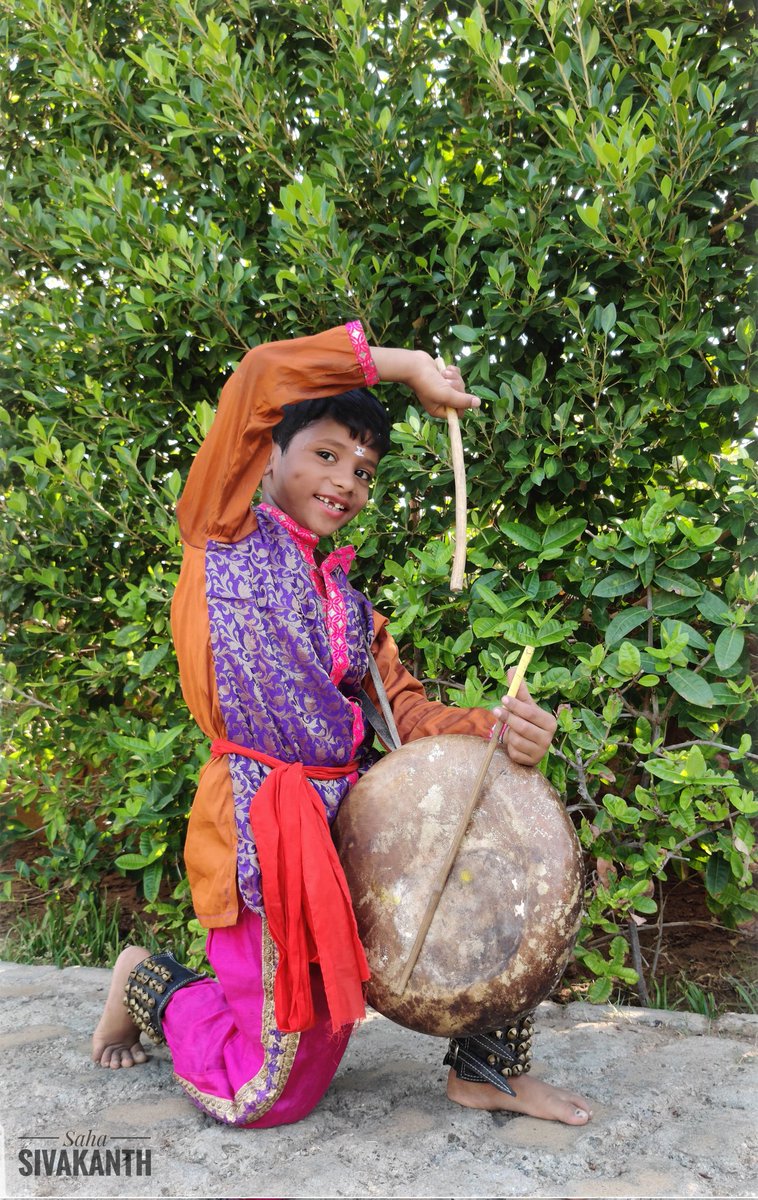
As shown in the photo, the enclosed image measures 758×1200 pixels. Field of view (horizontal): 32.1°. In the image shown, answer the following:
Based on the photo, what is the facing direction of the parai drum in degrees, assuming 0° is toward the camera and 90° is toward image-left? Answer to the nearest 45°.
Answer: approximately 0°

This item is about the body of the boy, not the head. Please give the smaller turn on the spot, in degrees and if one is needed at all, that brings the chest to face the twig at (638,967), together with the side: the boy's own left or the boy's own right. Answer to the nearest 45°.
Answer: approximately 90° to the boy's own left

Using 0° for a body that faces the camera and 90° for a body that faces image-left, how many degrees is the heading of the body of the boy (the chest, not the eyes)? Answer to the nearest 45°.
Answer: approximately 315°

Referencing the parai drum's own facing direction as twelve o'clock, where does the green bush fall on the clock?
The green bush is roughly at 6 o'clock from the parai drum.
